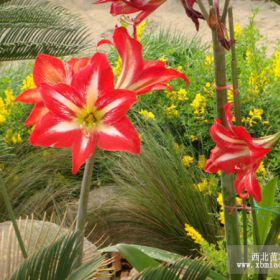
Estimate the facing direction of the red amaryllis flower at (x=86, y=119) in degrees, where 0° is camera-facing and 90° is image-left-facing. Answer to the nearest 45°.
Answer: approximately 0°

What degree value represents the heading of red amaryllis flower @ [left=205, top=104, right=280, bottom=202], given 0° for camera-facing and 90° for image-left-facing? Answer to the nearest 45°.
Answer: approximately 45°

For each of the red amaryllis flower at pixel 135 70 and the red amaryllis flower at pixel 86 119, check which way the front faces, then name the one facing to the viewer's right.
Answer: the red amaryllis flower at pixel 135 70

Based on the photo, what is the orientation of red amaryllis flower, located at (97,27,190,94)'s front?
to the viewer's right

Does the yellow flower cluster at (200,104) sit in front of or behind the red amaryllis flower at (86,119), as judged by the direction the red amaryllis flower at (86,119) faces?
behind

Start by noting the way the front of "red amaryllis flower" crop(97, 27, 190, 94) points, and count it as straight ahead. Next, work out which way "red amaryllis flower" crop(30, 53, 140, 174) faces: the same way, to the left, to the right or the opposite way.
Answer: to the right

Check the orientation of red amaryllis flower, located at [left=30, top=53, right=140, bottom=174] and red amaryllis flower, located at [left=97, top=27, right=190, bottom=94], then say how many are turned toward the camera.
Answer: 1
